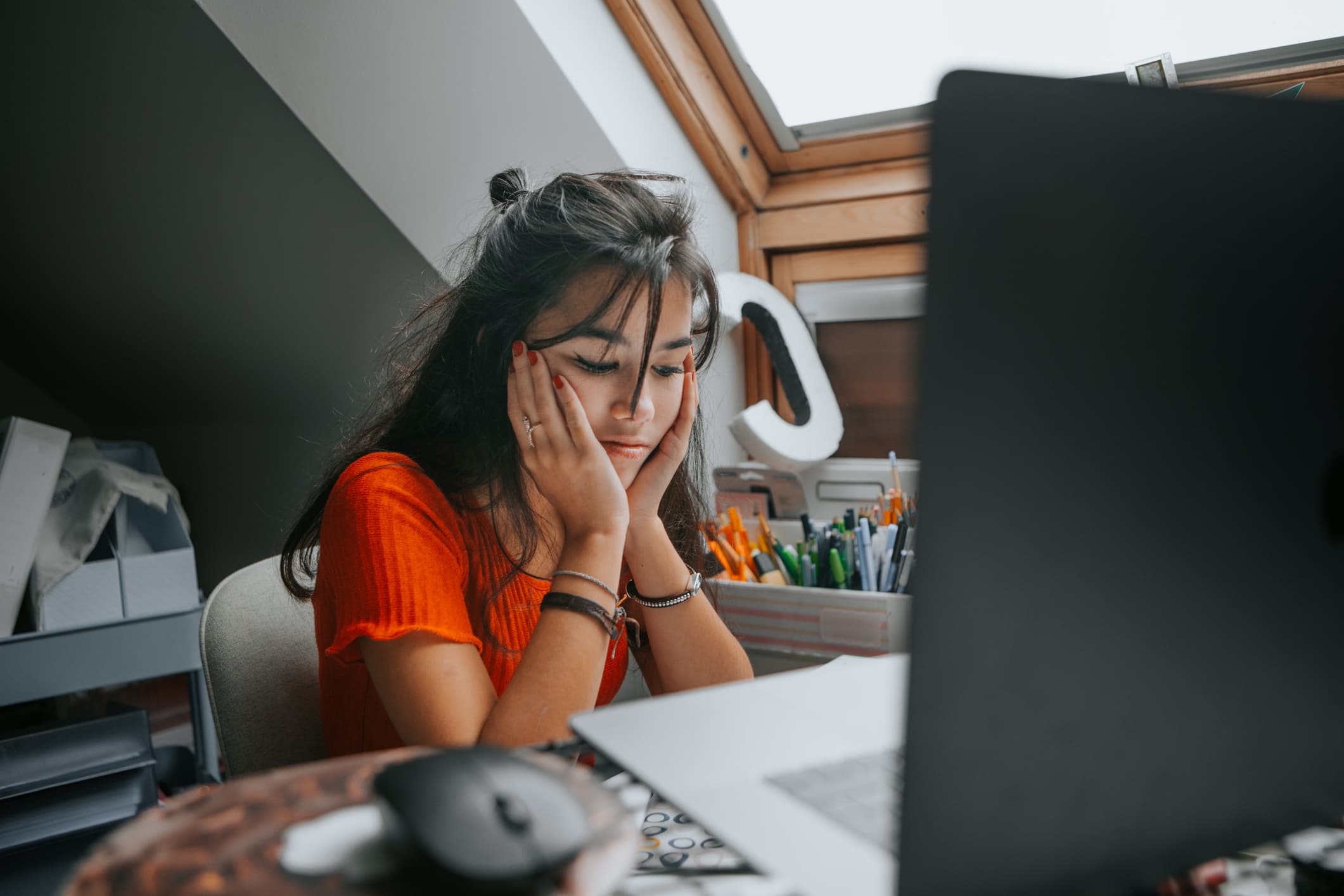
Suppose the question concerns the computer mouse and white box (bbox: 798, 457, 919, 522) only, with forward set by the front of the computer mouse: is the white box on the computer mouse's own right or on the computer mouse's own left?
on the computer mouse's own left

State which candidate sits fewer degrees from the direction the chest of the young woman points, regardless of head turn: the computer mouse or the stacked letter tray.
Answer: the computer mouse

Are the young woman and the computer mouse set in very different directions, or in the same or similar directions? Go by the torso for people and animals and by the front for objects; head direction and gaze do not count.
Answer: same or similar directions

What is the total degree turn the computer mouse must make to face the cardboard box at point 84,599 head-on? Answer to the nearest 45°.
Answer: approximately 180°

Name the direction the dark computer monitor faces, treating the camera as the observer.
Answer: facing away from the viewer and to the left of the viewer

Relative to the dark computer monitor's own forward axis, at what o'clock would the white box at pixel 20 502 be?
The white box is roughly at 11 o'clock from the dark computer monitor.

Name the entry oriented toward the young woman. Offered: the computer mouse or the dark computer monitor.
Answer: the dark computer monitor

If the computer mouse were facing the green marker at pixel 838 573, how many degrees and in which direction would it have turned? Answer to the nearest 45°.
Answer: approximately 90° to its left

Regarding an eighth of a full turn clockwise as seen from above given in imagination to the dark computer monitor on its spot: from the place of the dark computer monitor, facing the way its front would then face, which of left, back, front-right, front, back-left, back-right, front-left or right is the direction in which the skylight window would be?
front

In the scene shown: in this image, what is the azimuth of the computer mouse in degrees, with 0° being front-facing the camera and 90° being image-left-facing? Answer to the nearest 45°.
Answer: approximately 315°

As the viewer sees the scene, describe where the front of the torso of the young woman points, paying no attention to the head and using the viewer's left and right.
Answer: facing the viewer and to the right of the viewer

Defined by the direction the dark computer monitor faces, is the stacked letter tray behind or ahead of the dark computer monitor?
ahead
